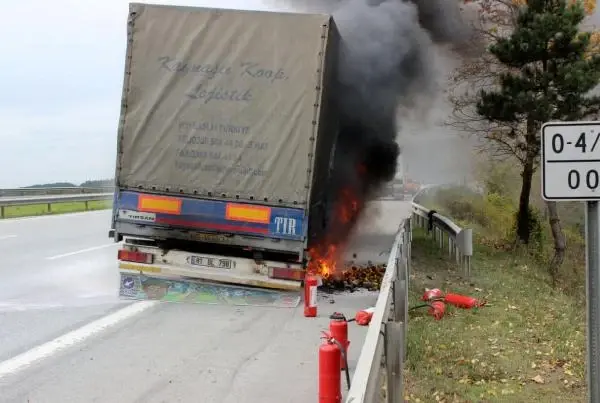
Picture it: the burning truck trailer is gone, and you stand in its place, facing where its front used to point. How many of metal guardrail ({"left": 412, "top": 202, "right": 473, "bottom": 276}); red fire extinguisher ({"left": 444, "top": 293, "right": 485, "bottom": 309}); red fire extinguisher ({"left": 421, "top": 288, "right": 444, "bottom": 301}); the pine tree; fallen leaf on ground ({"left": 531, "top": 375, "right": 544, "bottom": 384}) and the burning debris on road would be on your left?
0

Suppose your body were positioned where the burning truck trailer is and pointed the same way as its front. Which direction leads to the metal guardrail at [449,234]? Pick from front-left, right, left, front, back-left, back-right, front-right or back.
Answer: front-right

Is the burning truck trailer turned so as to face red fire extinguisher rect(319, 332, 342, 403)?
no

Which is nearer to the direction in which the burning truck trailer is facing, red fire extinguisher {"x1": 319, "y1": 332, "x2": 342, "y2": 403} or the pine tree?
the pine tree

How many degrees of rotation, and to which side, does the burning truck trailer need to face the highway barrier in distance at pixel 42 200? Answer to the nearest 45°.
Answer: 0° — it already faces it

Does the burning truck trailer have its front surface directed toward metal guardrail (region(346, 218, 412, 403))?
no

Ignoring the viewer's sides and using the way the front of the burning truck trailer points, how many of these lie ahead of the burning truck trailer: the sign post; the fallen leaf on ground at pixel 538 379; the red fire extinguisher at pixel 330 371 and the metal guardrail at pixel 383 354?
0

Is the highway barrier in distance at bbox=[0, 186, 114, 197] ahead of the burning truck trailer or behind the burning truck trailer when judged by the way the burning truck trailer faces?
ahead

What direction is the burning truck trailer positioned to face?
away from the camera

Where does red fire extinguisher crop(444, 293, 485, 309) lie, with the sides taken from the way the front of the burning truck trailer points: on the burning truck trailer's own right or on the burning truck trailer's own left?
on the burning truck trailer's own right

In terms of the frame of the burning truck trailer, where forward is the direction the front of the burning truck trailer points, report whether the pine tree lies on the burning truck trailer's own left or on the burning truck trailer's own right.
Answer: on the burning truck trailer's own right

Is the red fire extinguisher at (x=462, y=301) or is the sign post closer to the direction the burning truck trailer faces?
the red fire extinguisher

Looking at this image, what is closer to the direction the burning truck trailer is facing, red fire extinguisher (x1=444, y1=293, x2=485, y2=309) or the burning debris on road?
the burning debris on road
